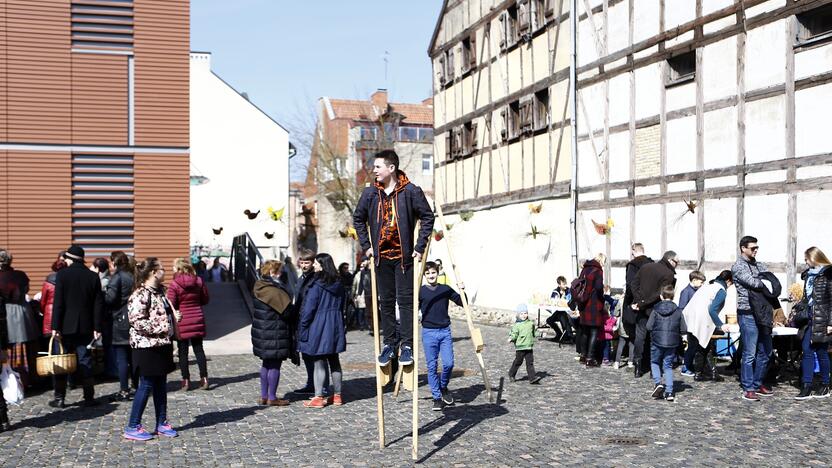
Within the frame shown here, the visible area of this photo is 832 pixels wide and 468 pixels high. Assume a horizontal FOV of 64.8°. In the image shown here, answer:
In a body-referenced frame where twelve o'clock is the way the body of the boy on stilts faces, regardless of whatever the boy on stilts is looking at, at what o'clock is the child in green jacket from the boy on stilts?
The child in green jacket is roughly at 7 o'clock from the boy on stilts.

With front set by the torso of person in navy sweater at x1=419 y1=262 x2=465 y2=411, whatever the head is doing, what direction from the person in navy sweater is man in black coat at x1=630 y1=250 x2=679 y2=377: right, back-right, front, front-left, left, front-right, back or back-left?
back-left

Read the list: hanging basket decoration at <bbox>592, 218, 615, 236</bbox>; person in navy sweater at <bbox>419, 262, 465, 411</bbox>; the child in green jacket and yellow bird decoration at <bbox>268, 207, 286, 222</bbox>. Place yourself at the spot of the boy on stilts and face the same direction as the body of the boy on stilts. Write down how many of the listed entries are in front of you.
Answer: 0

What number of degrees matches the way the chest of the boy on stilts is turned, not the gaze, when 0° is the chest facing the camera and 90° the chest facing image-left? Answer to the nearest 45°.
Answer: approximately 0°

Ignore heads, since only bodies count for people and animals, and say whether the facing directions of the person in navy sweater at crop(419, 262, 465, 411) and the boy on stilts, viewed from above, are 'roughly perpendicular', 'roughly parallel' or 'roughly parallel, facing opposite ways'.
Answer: roughly parallel

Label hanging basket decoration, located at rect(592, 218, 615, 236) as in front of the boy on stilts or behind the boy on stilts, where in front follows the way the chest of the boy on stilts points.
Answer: behind

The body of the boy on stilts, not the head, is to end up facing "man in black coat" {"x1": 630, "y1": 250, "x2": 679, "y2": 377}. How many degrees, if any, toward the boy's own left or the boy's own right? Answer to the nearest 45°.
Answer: approximately 135° to the boy's own left

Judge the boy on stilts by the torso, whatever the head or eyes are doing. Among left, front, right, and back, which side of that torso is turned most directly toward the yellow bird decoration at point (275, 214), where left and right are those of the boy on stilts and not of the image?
back

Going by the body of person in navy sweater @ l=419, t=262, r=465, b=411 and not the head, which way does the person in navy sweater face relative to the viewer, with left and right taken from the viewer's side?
facing the viewer

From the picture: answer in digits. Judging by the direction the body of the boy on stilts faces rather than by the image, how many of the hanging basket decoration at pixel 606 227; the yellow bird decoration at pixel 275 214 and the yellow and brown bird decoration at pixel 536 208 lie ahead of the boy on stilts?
0

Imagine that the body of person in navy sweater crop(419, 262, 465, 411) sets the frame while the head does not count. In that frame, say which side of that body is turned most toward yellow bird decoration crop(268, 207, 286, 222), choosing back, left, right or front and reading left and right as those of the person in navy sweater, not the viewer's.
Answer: back

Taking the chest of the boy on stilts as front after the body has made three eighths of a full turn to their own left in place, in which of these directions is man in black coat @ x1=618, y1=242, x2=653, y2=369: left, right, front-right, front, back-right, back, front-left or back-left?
front

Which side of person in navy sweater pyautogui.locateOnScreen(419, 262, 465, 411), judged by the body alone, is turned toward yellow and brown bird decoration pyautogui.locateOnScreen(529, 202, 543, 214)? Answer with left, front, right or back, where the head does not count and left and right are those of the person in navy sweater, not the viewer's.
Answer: back

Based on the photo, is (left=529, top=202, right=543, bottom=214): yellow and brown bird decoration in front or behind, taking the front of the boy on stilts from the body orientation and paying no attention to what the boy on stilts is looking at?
behind

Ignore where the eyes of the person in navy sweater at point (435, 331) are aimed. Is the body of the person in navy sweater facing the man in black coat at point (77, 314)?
no

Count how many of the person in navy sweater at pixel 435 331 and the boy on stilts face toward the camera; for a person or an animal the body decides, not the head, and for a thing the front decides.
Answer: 2
